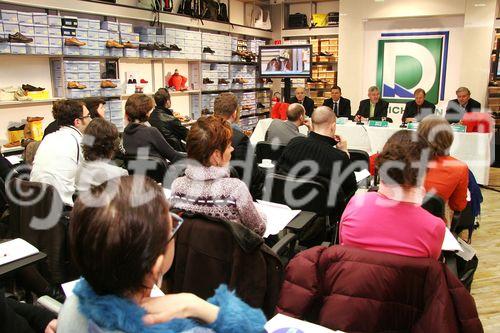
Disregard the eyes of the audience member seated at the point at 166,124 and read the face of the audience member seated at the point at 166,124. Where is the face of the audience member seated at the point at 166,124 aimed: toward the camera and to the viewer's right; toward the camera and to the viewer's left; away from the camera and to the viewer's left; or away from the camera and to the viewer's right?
away from the camera and to the viewer's right

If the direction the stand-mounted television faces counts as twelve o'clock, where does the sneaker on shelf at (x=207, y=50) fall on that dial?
The sneaker on shelf is roughly at 2 o'clock from the stand-mounted television.

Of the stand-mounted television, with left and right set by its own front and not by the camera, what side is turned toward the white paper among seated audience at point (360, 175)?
front

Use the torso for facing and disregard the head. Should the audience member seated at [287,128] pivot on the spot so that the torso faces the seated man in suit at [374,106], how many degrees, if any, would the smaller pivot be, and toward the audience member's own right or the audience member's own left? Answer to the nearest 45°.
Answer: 0° — they already face them

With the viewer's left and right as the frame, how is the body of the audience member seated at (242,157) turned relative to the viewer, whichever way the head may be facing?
facing away from the viewer and to the right of the viewer

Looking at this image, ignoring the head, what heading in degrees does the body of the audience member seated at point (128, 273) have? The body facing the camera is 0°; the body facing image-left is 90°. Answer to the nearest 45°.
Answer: approximately 225°

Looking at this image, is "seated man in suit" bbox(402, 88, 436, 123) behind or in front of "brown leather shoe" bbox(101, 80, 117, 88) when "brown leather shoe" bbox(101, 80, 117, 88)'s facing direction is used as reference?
in front

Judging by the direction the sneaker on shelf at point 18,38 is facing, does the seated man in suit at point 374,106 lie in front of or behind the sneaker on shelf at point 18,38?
in front
